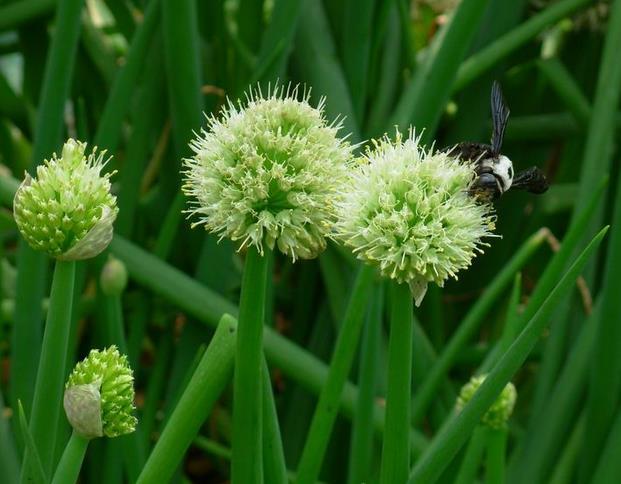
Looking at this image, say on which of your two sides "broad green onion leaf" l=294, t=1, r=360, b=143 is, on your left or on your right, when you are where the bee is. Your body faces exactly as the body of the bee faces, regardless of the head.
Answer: on your right

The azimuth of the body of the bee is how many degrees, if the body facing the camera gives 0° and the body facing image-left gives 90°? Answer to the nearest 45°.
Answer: approximately 45°

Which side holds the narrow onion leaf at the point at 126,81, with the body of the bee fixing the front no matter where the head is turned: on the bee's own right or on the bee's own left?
on the bee's own right

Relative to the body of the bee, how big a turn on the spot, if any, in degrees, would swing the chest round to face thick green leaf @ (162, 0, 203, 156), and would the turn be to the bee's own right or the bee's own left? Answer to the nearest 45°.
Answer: approximately 90° to the bee's own right
